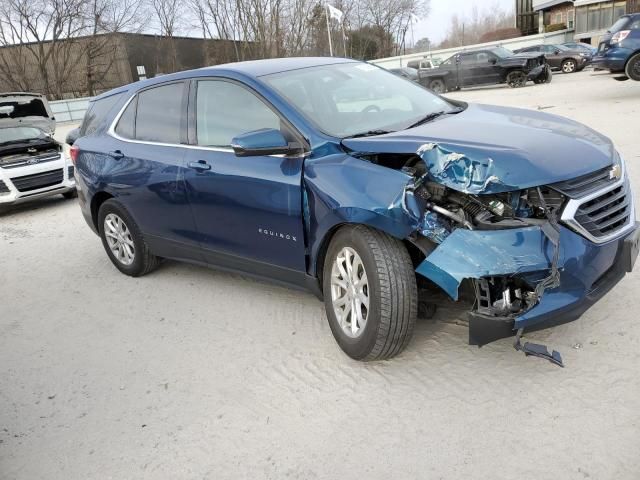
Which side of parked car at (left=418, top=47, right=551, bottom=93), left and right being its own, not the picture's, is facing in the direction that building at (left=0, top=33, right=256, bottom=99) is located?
back

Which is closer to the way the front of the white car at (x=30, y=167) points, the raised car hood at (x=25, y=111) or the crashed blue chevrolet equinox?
the crashed blue chevrolet equinox

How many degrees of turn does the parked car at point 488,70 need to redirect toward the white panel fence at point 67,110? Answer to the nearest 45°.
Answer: approximately 135° to its right

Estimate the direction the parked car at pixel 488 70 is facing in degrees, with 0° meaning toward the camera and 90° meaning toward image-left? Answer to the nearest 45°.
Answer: approximately 315°

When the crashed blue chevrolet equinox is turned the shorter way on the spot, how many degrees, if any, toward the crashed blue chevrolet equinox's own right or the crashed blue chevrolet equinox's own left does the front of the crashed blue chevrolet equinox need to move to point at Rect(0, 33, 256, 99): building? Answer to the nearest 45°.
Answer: approximately 180°

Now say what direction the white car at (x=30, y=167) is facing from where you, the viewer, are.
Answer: facing the viewer and to the right of the viewer

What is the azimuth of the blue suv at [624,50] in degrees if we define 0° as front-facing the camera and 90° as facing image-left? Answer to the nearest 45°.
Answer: approximately 225°

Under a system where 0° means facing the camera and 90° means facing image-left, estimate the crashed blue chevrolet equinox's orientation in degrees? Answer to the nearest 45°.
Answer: approximately 315°
